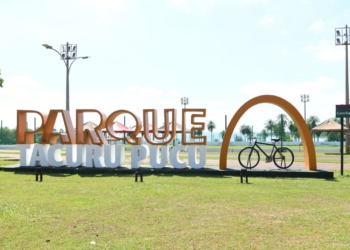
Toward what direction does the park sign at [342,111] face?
toward the camera

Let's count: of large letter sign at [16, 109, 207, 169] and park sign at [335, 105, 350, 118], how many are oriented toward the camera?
2
